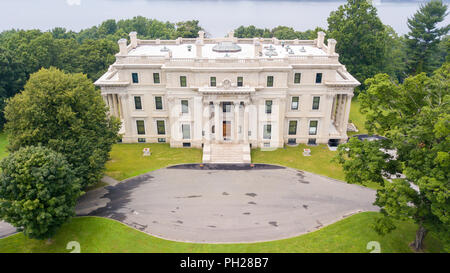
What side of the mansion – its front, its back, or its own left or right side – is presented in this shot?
front

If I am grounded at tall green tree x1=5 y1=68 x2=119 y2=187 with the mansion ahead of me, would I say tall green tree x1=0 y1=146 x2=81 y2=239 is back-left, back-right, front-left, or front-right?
back-right

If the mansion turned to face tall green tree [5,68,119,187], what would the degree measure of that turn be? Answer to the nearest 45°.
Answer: approximately 45° to its right

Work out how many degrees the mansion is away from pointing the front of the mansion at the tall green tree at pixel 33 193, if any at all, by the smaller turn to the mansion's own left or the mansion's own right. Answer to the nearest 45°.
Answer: approximately 45° to the mansion's own right

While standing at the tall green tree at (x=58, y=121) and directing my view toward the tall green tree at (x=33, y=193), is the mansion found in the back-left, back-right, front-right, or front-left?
back-left
